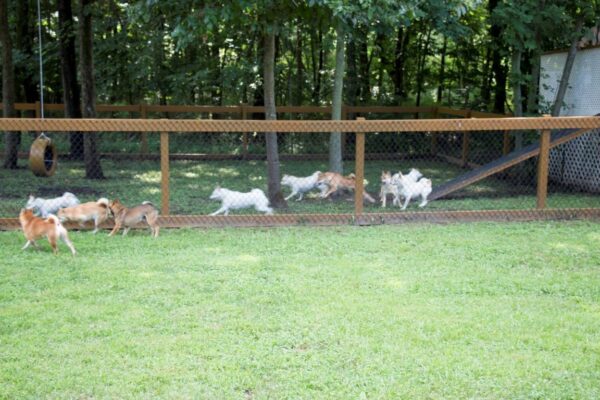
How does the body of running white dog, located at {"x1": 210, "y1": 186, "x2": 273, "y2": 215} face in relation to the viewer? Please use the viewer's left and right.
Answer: facing to the left of the viewer

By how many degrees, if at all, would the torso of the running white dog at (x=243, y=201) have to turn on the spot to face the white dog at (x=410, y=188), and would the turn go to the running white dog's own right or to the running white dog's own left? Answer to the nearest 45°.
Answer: approximately 180°

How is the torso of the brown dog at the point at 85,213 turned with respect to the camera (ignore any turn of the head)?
to the viewer's left

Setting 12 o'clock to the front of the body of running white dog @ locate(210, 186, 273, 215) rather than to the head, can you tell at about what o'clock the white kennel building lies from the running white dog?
The white kennel building is roughly at 5 o'clock from the running white dog.

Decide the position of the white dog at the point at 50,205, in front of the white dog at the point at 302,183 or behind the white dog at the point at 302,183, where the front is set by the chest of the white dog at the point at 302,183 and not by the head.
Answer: in front

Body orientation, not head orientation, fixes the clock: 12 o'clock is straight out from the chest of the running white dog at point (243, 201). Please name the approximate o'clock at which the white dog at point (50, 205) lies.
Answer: The white dog is roughly at 12 o'clock from the running white dog.

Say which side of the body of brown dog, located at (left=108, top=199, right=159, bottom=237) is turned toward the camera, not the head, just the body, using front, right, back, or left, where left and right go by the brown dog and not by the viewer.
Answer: left
